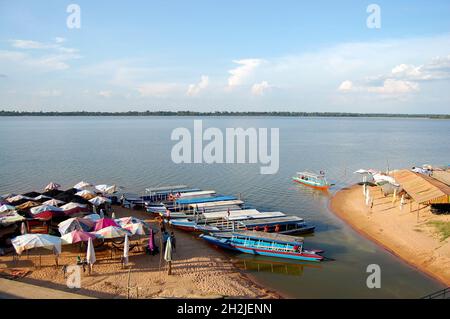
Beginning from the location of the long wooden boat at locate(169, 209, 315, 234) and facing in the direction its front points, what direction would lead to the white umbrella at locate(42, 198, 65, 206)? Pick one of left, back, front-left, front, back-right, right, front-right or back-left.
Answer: front

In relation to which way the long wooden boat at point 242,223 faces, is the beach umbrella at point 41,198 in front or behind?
in front

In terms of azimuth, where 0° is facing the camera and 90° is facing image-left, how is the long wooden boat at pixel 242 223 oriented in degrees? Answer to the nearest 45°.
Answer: approximately 90°

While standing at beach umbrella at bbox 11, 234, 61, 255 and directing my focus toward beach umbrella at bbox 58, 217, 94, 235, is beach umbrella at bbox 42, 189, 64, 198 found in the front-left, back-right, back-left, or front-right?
front-left

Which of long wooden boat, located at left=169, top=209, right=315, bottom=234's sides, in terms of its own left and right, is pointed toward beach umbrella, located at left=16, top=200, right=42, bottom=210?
front

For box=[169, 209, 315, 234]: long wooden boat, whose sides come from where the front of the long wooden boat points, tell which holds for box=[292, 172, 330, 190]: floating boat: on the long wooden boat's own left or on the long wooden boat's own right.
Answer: on the long wooden boat's own right

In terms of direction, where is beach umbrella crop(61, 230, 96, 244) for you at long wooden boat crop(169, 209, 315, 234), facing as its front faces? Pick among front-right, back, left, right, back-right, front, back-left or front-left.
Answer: front-left
